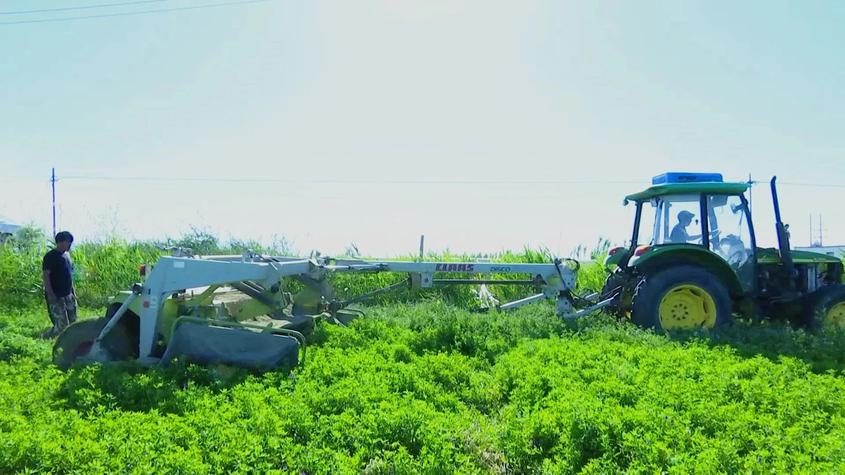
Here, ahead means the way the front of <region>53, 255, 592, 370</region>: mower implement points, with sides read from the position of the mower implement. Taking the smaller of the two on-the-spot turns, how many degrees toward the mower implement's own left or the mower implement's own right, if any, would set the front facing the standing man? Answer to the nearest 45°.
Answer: approximately 135° to the mower implement's own left

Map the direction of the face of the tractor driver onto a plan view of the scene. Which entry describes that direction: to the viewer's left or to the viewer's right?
to the viewer's right

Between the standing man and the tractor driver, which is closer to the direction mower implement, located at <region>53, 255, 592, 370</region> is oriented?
the tractor driver

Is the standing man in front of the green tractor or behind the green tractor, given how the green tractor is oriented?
behind

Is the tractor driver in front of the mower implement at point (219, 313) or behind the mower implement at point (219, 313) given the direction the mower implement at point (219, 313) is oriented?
in front

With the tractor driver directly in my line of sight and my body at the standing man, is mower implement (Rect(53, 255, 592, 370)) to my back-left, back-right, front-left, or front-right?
front-right

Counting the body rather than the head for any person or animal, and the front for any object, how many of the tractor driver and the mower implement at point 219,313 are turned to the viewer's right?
2

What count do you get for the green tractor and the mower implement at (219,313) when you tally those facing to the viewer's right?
2

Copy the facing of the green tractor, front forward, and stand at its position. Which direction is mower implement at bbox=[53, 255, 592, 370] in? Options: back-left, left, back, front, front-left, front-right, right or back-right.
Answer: back-right

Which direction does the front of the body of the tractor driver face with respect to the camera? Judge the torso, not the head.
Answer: to the viewer's right

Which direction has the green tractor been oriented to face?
to the viewer's right

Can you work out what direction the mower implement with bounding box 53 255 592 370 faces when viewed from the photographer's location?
facing to the right of the viewer

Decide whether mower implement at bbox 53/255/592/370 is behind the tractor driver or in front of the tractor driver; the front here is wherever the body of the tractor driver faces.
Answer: behind

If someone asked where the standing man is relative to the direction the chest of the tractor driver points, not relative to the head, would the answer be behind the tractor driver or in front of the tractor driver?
behind
